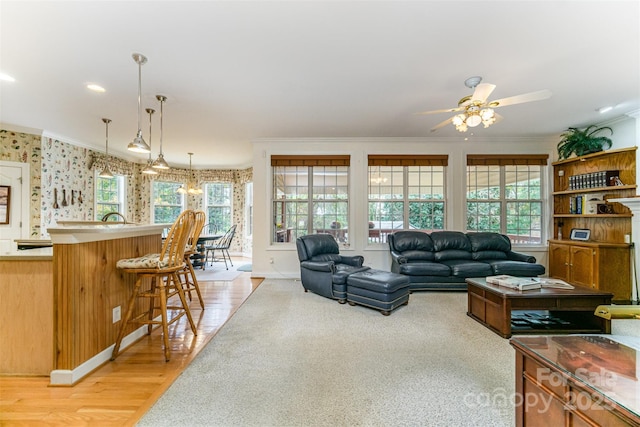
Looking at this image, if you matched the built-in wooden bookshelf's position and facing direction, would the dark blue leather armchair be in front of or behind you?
in front

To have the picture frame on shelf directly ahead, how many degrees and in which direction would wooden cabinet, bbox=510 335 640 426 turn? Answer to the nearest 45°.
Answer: approximately 135° to its right

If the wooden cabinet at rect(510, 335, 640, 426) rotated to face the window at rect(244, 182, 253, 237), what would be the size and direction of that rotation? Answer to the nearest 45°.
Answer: approximately 45° to its right

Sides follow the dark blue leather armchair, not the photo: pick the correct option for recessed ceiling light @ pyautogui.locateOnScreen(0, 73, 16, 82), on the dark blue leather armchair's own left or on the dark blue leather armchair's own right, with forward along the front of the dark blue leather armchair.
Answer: on the dark blue leather armchair's own right

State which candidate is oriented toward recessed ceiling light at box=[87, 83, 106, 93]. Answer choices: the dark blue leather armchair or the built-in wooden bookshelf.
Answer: the built-in wooden bookshelf

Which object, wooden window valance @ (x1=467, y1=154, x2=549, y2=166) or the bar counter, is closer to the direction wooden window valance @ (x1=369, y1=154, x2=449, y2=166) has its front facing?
the bar counter

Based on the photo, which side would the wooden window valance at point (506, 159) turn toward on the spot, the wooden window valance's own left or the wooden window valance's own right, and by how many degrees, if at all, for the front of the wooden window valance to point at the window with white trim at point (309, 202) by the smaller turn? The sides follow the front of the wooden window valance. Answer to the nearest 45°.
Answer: approximately 45° to the wooden window valance's own right

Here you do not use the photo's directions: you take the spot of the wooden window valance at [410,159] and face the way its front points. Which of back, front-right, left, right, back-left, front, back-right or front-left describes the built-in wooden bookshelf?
left

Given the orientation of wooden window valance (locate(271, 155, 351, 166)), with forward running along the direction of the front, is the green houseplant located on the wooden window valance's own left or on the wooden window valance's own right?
on the wooden window valance's own left
